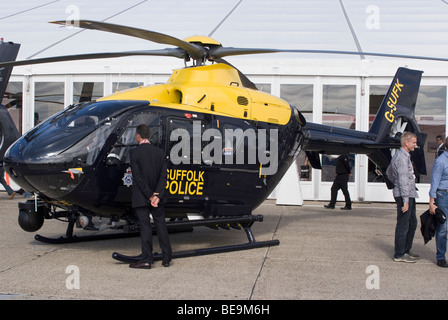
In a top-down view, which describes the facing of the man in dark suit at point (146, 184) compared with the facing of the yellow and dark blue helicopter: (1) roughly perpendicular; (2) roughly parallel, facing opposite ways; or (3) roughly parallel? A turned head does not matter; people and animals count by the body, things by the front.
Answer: roughly perpendicular

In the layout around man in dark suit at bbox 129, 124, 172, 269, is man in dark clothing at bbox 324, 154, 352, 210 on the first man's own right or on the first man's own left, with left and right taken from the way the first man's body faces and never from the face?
on the first man's own right

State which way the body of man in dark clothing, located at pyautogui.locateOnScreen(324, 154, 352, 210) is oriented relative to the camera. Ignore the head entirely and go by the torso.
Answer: to the viewer's left

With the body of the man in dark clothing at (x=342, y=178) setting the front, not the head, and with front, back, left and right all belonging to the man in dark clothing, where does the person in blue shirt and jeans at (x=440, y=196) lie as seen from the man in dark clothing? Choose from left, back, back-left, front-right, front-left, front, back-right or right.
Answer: left

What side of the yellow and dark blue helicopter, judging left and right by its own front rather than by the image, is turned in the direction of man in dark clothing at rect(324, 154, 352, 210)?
back

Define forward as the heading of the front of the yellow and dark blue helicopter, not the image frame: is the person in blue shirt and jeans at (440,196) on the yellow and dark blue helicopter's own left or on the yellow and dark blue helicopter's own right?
on the yellow and dark blue helicopter's own left

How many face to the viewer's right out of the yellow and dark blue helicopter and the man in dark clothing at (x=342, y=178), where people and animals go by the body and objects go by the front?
0

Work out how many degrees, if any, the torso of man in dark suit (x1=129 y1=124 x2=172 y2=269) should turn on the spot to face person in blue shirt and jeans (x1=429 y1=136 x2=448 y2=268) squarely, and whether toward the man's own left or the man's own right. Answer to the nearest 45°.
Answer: approximately 135° to the man's own right

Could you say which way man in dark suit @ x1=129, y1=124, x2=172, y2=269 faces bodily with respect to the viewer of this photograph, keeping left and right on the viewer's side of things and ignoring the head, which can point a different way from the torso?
facing away from the viewer and to the left of the viewer

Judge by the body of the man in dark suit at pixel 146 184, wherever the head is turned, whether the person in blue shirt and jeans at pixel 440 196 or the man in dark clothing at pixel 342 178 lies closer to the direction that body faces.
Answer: the man in dark clothing

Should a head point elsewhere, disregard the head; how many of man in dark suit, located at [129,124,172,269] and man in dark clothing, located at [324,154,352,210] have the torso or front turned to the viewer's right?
0
